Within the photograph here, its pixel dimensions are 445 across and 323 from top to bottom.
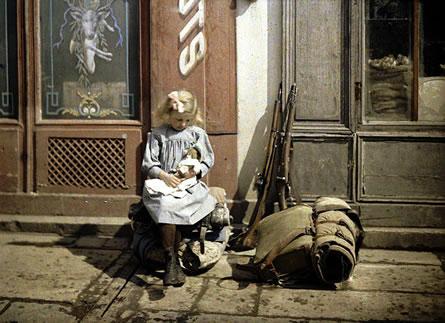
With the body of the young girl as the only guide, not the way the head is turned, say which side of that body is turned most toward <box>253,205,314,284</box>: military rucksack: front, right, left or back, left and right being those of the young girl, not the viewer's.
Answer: left

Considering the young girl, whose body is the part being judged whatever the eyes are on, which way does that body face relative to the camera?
toward the camera

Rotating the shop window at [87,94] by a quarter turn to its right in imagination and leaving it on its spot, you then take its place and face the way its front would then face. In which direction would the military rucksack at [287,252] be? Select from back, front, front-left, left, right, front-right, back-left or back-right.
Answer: back-left

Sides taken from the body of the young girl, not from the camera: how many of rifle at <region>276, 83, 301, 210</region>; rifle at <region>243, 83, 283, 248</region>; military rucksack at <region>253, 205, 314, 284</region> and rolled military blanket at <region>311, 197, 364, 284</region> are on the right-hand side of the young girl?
0

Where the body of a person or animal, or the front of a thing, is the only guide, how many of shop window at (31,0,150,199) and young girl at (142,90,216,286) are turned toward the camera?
2

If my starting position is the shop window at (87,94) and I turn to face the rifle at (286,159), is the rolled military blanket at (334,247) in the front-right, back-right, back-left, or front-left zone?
front-right

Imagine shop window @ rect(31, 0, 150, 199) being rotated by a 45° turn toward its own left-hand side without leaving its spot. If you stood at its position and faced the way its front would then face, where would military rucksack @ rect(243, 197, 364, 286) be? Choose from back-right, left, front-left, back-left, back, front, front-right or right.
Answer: front

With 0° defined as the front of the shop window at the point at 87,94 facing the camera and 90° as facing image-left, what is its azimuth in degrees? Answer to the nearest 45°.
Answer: approximately 0°

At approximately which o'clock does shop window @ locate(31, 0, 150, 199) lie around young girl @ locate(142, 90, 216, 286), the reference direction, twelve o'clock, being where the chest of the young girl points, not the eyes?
The shop window is roughly at 5 o'clock from the young girl.

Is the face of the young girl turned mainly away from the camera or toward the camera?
toward the camera

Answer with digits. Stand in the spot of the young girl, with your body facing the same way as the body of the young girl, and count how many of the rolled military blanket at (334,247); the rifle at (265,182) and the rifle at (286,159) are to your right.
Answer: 0

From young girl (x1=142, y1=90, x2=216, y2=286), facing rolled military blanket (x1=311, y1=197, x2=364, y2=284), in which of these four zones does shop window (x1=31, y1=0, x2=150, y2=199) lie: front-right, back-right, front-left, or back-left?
back-left

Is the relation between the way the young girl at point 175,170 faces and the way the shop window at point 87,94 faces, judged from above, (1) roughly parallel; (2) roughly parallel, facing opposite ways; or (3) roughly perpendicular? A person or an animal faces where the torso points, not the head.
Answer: roughly parallel

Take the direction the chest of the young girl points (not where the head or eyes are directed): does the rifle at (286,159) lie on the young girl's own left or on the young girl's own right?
on the young girl's own left

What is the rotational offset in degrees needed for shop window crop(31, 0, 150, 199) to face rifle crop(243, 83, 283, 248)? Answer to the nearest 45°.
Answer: approximately 45° to its left

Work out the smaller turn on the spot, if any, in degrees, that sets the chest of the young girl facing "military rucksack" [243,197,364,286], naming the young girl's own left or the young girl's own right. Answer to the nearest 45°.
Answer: approximately 90° to the young girl's own left

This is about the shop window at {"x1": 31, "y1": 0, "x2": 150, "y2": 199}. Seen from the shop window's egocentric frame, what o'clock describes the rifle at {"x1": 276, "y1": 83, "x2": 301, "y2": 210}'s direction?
The rifle is roughly at 10 o'clock from the shop window.
